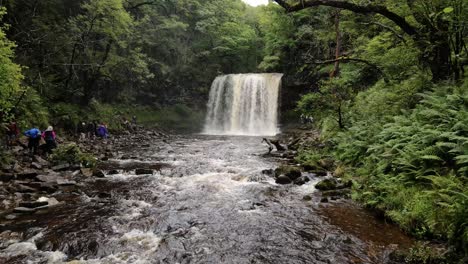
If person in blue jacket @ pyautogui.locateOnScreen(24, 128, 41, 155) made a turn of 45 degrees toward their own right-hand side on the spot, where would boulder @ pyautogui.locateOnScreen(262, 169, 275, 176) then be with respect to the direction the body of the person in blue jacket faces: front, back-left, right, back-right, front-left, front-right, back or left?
right

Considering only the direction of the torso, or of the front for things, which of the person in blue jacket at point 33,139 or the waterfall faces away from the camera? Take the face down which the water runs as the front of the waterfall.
the person in blue jacket

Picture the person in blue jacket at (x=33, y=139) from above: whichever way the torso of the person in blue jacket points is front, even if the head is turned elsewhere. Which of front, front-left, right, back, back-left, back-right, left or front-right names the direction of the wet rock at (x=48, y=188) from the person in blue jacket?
back

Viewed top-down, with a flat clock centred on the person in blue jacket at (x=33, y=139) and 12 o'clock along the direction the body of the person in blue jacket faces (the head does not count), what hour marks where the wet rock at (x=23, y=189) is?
The wet rock is roughly at 6 o'clock from the person in blue jacket.

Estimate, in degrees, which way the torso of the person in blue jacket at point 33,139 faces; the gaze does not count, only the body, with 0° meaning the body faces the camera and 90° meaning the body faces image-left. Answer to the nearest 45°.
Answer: approximately 180°

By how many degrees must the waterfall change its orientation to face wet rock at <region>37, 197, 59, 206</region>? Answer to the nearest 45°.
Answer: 0° — it already faces it

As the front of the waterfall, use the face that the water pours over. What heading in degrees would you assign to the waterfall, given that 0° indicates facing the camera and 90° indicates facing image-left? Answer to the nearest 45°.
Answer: approximately 0°

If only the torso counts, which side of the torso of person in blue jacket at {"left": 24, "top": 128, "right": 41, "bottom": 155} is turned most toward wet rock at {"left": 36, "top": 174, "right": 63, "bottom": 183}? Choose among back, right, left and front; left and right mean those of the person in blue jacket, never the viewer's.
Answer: back

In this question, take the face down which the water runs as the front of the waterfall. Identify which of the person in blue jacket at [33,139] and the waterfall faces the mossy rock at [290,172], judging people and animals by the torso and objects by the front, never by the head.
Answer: the waterfall

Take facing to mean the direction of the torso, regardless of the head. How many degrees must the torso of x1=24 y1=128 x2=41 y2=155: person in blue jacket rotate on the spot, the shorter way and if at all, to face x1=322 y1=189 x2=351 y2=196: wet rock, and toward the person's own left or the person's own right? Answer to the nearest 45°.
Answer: approximately 135° to the person's own right

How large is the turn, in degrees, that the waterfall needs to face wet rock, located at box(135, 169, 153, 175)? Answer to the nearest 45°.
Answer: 0° — it already faces it

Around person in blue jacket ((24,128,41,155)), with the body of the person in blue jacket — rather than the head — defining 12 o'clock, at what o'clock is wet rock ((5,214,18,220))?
The wet rock is roughly at 6 o'clock from the person in blue jacket.

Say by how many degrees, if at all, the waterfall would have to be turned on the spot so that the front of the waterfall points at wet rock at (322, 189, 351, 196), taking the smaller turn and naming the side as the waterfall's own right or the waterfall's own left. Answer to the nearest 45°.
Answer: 0° — it already faces it
